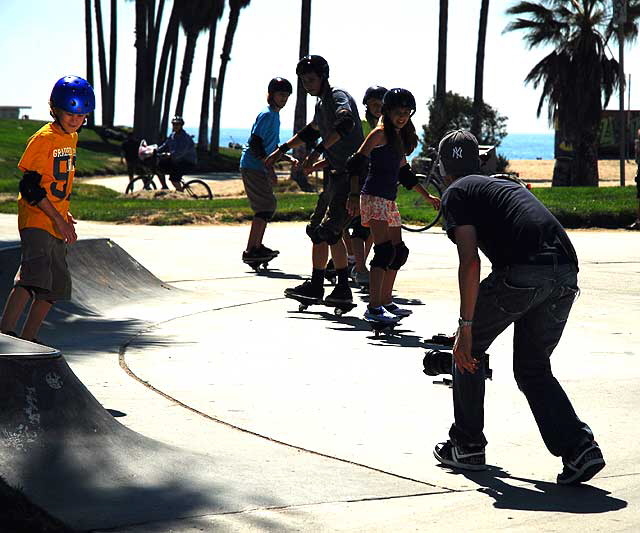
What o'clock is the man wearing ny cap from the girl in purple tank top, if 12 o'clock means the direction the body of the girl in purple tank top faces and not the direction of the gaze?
The man wearing ny cap is roughly at 1 o'clock from the girl in purple tank top.

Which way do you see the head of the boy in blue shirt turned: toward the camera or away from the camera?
toward the camera

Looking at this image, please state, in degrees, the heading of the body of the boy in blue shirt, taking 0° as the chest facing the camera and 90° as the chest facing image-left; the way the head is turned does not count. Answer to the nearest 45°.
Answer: approximately 270°

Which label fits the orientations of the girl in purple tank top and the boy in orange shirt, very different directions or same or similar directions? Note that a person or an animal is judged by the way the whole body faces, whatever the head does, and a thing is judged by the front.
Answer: same or similar directions

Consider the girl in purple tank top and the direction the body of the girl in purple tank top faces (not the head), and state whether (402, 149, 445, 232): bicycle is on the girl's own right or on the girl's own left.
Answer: on the girl's own left

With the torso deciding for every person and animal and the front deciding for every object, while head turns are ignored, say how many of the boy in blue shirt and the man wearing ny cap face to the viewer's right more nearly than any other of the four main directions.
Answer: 1

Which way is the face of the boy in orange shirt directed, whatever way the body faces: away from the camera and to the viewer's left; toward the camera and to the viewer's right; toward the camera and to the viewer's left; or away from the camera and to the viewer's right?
toward the camera and to the viewer's right

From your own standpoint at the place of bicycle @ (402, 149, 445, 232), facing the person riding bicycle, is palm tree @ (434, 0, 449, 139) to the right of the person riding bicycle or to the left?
right

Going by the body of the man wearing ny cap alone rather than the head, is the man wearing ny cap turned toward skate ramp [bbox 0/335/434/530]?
no

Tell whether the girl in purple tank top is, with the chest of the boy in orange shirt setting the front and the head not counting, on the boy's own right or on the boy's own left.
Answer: on the boy's own left

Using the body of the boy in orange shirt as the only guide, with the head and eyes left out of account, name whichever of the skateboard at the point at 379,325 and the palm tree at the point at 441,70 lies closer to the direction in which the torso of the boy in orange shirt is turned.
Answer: the skateboard

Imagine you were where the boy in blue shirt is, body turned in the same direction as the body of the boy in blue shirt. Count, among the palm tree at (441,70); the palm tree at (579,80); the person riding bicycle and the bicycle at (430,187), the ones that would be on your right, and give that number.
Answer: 0

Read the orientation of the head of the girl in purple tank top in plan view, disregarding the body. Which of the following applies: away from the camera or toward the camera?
toward the camera

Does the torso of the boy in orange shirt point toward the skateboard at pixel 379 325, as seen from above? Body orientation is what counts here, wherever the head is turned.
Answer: no

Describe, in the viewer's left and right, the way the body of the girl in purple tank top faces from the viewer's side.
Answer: facing the viewer and to the right of the viewer

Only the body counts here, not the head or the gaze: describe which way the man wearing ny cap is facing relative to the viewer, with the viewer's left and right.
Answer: facing away from the viewer and to the left of the viewer

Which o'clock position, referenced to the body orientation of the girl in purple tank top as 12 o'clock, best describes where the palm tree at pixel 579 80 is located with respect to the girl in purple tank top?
The palm tree is roughly at 8 o'clock from the girl in purple tank top.

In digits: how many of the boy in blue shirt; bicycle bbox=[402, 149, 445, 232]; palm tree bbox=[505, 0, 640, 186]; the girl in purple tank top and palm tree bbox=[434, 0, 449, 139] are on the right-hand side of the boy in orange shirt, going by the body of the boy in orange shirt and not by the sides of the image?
0
